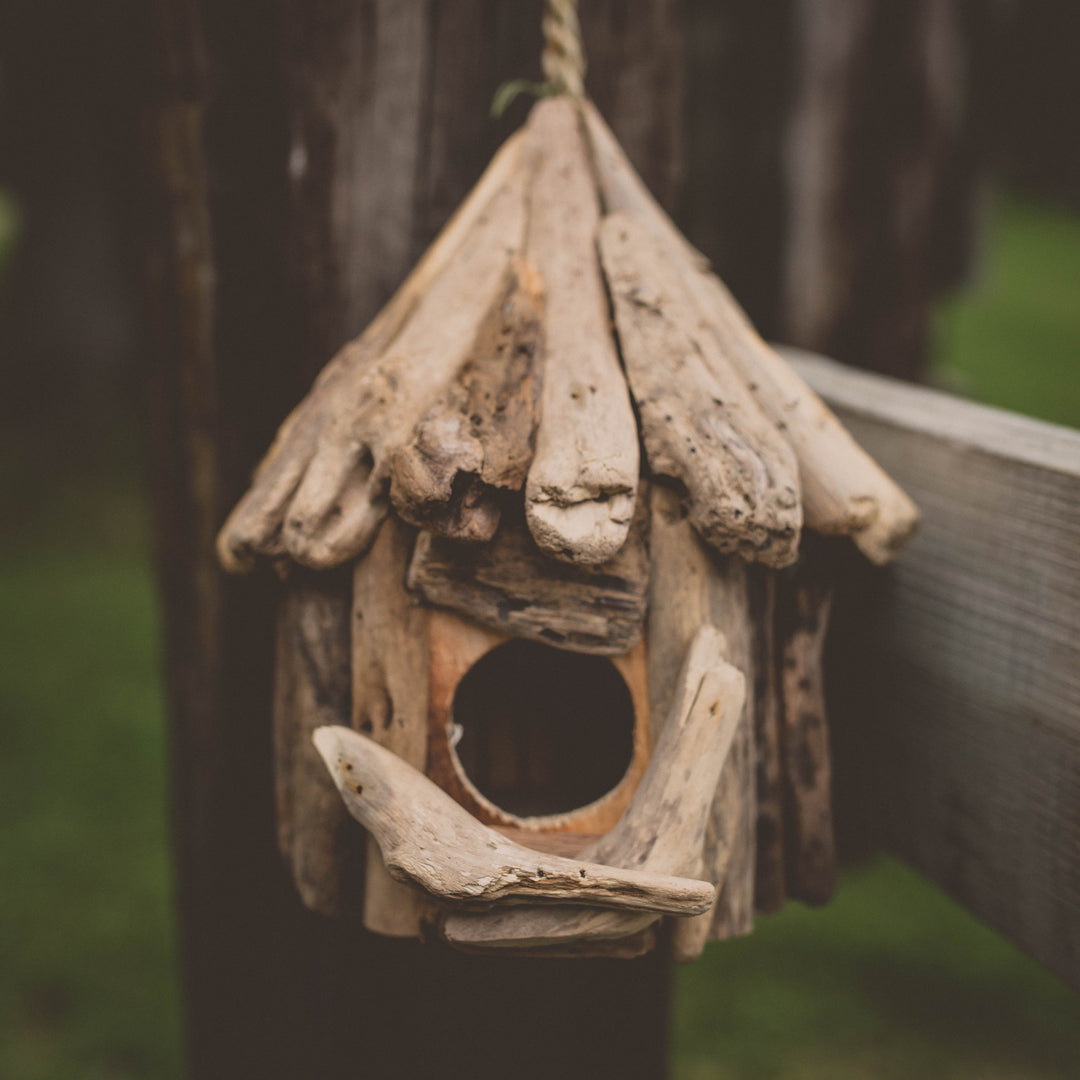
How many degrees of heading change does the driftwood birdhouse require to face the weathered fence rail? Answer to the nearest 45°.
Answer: approximately 135° to its left

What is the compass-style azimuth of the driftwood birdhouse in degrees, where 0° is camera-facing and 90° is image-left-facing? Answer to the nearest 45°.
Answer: approximately 0°

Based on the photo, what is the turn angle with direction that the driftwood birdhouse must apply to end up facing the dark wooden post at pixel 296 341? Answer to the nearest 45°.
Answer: approximately 135° to its right
